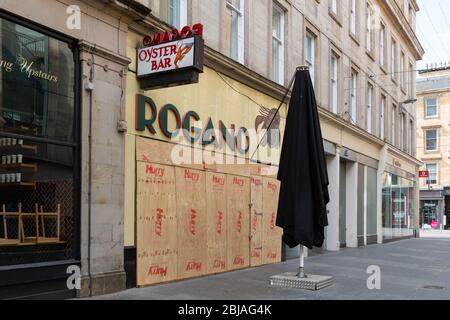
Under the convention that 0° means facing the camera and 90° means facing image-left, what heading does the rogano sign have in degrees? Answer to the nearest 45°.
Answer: approximately 315°

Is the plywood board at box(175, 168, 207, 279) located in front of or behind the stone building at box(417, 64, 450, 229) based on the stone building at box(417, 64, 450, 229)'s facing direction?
in front

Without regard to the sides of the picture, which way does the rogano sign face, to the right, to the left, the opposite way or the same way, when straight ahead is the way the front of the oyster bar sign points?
to the left

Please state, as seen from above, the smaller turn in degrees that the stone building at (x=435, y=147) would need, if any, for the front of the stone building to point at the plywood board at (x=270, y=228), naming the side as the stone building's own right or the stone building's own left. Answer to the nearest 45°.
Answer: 0° — it already faces it

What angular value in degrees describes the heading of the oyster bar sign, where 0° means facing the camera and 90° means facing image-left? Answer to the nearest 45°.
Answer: approximately 45°

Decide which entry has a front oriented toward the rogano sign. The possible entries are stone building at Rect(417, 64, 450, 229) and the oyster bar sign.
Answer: the stone building

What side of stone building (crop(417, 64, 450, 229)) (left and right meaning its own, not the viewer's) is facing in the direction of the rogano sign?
front

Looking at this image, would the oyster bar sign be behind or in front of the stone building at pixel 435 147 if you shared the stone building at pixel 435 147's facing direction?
in front

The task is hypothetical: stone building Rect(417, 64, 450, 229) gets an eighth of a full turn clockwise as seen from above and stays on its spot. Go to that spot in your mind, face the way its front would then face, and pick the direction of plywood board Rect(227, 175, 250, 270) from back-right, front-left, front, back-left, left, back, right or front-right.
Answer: front-left
